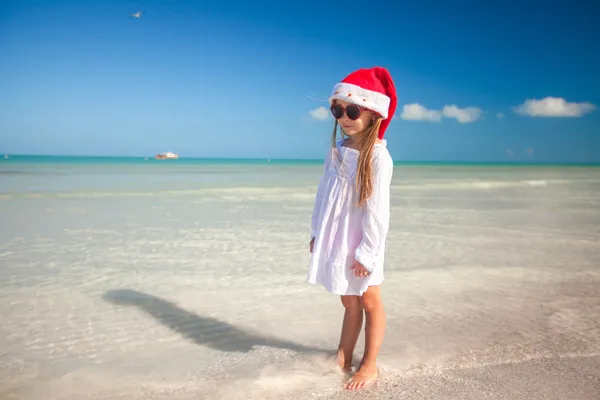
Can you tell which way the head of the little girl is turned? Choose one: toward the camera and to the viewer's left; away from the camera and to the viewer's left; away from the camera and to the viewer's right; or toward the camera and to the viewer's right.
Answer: toward the camera and to the viewer's left

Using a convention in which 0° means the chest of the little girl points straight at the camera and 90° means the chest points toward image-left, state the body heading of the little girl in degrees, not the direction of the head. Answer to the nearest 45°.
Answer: approximately 45°
